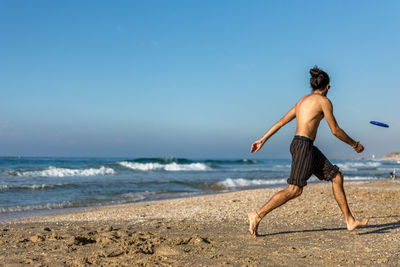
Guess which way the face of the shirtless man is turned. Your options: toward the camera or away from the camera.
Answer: away from the camera

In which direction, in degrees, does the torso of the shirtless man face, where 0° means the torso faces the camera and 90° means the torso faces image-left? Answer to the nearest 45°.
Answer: approximately 225°
